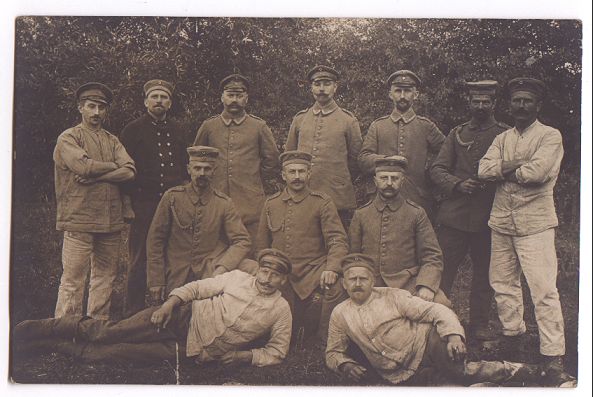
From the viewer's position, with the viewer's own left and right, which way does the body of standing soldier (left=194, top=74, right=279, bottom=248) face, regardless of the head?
facing the viewer
